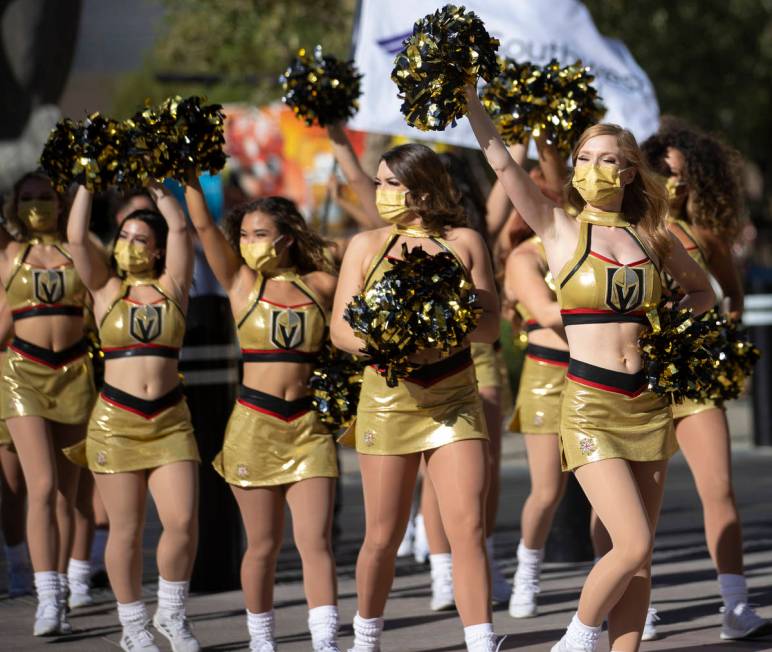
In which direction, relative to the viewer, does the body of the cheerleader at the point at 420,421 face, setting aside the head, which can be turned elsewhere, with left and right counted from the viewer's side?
facing the viewer

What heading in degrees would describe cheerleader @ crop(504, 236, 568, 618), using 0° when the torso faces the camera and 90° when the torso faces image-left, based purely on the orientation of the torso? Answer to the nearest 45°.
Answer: approximately 315°

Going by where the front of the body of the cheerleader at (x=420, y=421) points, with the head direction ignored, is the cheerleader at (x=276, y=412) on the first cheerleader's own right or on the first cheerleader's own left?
on the first cheerleader's own right

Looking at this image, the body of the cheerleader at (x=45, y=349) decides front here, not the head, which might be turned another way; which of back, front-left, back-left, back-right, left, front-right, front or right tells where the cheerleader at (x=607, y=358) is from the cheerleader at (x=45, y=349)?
front-left

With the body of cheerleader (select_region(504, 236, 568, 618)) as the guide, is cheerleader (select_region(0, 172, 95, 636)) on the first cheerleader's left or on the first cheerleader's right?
on the first cheerleader's right

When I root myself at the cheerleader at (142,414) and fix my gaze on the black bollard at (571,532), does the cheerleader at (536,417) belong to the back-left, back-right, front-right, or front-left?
front-right

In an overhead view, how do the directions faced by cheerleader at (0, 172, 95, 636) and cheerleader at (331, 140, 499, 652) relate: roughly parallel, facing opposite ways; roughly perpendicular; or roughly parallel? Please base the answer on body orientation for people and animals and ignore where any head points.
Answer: roughly parallel

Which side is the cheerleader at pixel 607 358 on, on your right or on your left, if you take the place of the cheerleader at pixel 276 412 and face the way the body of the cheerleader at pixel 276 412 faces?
on your left

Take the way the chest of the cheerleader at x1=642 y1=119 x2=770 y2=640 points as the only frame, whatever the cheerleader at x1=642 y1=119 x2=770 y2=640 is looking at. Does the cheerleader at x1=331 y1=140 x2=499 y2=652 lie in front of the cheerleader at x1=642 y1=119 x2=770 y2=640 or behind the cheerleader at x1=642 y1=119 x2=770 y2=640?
in front

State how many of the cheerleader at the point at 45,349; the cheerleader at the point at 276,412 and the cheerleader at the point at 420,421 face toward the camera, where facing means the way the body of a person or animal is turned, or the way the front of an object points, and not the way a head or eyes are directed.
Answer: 3

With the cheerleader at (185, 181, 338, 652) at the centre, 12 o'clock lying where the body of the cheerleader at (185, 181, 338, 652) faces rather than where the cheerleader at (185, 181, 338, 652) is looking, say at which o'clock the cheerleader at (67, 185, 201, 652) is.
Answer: the cheerleader at (67, 185, 201, 652) is roughly at 4 o'clock from the cheerleader at (185, 181, 338, 652).

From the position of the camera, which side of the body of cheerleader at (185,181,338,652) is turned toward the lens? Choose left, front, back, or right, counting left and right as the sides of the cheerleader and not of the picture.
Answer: front
